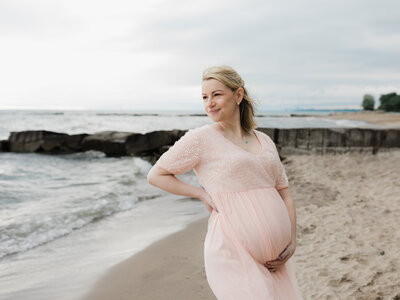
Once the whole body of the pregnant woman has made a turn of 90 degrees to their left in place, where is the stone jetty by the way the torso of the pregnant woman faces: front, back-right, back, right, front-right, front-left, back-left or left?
front-left

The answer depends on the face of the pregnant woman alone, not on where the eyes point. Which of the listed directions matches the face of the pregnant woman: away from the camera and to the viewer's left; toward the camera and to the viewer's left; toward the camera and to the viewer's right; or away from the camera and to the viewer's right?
toward the camera and to the viewer's left

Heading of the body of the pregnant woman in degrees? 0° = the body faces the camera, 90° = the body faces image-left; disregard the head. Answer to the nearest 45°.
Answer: approximately 315°

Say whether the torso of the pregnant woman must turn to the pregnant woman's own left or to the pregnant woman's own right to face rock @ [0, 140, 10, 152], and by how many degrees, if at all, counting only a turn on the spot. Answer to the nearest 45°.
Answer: approximately 180°

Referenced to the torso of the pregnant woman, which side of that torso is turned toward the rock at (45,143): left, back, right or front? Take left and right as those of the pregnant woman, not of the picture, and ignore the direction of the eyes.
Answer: back

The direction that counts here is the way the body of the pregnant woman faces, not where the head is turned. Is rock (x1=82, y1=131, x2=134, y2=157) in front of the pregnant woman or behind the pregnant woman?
behind

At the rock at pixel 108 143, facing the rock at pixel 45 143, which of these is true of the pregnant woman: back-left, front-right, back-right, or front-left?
back-left
